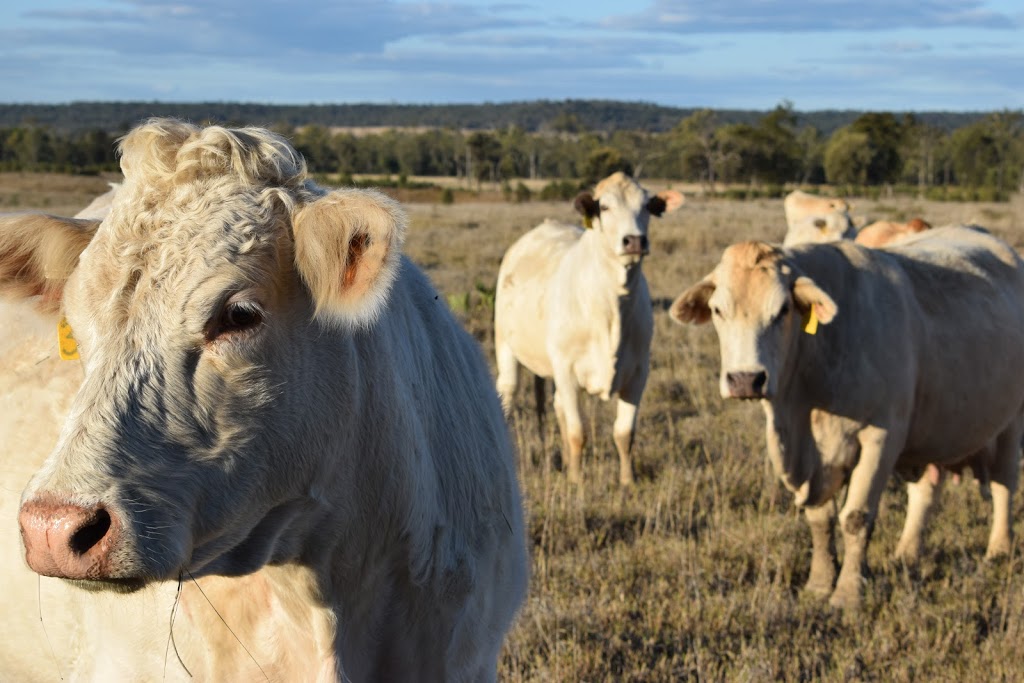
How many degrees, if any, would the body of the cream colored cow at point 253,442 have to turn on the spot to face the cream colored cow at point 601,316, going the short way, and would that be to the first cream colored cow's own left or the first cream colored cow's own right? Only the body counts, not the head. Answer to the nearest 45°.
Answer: approximately 180°

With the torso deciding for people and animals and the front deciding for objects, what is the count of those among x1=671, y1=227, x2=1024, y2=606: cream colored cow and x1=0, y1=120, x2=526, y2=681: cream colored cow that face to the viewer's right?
0

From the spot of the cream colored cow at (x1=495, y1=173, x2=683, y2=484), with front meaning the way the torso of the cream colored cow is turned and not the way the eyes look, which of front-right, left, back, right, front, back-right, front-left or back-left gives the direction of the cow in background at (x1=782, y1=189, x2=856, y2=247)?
left

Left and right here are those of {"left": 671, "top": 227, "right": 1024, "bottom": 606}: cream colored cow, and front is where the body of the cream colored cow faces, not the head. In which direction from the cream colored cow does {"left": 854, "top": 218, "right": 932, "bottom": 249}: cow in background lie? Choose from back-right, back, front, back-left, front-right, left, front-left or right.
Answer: back-right

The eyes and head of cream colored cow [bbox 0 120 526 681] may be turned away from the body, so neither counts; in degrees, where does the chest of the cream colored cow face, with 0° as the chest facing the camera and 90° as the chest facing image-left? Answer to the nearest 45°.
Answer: approximately 45°

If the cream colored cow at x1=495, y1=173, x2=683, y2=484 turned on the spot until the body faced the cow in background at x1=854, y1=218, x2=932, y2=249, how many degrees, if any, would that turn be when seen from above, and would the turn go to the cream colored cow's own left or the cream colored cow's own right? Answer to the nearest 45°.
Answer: approximately 90° to the cream colored cow's own left

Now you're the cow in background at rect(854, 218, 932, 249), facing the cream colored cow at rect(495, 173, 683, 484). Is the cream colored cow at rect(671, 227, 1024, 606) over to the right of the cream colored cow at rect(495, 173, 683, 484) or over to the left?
left

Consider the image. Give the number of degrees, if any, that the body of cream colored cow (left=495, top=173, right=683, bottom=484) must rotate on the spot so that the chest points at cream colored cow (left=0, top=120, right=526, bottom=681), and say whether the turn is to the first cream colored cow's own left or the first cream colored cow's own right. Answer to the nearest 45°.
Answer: approximately 45° to the first cream colored cow's own right

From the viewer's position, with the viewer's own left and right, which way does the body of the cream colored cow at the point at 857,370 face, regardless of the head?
facing the viewer and to the left of the viewer

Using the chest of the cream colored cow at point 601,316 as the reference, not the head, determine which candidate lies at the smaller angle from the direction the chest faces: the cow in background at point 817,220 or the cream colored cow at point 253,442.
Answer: the cream colored cow

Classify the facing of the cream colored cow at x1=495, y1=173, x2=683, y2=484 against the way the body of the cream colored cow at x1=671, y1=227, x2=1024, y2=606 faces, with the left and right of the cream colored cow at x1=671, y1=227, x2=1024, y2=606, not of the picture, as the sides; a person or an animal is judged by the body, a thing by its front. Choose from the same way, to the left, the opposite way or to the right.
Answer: to the left

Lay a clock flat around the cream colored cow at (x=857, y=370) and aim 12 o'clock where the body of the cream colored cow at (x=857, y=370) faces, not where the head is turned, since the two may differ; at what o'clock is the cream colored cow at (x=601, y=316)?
the cream colored cow at (x=601, y=316) is roughly at 3 o'clock from the cream colored cow at (x=857, y=370).
